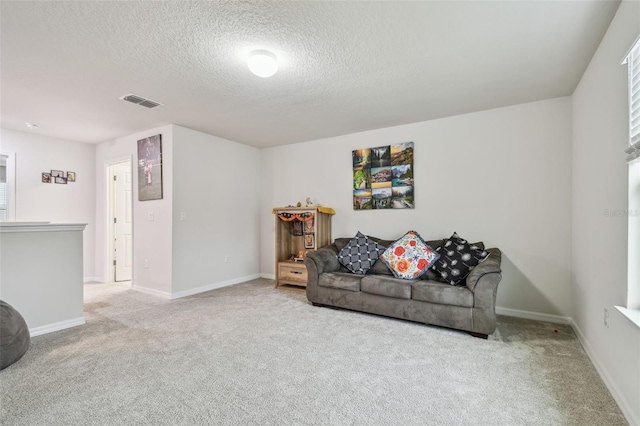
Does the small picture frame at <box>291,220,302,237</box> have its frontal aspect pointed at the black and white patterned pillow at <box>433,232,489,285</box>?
no

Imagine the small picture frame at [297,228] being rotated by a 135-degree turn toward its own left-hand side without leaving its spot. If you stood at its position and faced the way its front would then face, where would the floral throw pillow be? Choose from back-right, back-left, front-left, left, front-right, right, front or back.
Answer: front-right

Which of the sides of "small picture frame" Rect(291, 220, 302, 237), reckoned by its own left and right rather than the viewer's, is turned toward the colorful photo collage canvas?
left

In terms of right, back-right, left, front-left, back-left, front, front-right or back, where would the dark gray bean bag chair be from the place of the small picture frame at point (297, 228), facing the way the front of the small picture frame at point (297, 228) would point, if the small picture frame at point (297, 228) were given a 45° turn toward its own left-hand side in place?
front-right

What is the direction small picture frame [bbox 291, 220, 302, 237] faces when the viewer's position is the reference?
facing the viewer and to the left of the viewer

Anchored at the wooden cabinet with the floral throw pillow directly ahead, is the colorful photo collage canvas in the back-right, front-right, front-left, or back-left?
front-left

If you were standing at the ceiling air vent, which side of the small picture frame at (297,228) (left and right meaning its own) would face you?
front

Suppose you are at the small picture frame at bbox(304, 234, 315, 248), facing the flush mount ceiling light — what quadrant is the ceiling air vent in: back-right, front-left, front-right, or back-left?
front-right

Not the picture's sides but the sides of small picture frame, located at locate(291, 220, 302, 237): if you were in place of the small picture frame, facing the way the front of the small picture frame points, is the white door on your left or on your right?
on your right

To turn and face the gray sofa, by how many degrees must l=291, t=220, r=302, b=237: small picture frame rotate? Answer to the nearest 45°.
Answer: approximately 90° to its left

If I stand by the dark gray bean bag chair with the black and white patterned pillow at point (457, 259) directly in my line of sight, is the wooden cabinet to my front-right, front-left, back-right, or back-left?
front-left

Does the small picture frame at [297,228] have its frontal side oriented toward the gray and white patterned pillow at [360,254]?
no

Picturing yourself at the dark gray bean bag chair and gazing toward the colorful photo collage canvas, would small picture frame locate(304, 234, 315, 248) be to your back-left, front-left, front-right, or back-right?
front-left
